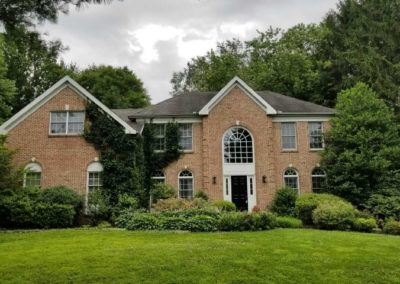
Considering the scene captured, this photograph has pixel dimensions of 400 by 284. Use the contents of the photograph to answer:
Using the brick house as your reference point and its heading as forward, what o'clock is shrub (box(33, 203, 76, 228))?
The shrub is roughly at 2 o'clock from the brick house.

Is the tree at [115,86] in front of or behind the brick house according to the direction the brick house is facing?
behind

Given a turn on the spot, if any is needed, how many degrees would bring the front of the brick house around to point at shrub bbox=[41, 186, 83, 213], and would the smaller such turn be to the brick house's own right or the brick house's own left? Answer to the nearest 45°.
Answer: approximately 90° to the brick house's own right

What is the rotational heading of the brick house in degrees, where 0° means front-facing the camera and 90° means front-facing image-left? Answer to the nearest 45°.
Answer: approximately 0°

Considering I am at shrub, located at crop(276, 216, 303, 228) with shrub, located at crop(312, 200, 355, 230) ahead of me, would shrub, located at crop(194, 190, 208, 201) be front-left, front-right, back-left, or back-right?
back-left

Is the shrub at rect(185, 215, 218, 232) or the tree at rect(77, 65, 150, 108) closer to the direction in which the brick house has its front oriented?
the shrub

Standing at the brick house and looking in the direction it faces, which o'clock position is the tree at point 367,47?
The tree is roughly at 8 o'clock from the brick house.

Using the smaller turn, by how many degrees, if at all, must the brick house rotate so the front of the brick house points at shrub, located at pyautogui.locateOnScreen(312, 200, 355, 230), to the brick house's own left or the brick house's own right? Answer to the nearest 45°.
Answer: approximately 45° to the brick house's own left

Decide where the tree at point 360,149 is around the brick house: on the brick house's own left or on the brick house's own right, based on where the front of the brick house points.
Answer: on the brick house's own left

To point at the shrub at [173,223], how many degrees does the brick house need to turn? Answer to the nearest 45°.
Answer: approximately 45° to its right

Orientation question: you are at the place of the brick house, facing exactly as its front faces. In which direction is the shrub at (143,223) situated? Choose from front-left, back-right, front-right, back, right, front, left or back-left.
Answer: front-right
